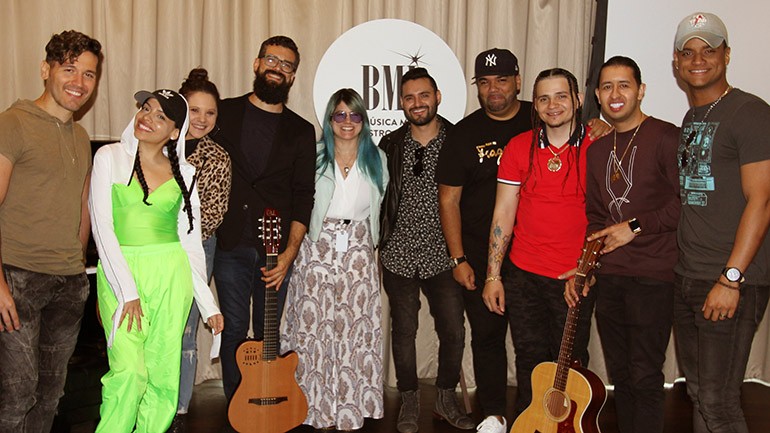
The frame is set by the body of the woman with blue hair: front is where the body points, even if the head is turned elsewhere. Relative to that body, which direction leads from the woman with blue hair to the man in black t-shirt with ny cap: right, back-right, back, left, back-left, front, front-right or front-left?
left

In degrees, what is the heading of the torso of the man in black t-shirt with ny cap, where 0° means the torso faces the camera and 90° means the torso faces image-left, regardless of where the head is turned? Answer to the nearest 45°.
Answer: approximately 0°

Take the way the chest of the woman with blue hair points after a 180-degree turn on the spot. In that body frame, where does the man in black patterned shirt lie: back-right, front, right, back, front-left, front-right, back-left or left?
right

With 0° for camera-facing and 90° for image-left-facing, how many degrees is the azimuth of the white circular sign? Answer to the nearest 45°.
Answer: approximately 0°

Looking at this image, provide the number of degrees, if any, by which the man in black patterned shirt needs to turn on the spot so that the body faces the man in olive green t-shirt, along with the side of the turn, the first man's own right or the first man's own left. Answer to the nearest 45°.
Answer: approximately 45° to the first man's own right

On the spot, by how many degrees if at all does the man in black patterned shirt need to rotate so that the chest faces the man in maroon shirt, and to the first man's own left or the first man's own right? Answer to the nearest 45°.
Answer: approximately 45° to the first man's own left

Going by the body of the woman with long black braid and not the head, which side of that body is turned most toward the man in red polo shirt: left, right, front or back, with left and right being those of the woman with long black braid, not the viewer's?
left
